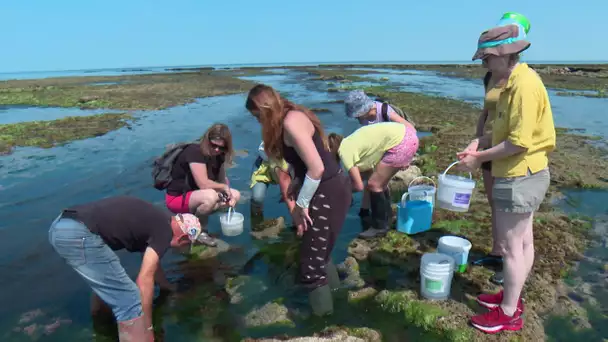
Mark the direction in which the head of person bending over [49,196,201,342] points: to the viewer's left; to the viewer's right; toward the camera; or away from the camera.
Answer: to the viewer's right

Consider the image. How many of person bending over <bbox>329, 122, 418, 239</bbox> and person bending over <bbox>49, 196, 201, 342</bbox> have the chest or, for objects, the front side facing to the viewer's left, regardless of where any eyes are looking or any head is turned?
1

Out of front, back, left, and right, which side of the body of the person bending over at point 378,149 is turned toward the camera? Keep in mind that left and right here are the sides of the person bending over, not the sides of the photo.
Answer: left

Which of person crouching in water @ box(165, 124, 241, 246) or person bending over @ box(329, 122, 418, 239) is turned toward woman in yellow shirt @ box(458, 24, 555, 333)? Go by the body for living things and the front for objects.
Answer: the person crouching in water

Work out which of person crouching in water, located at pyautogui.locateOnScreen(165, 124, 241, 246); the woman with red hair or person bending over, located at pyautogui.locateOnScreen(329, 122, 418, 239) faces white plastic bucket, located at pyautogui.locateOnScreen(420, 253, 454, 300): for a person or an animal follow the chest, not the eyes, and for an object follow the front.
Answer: the person crouching in water

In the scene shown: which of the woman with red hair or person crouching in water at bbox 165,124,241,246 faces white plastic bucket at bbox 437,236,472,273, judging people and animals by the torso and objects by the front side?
the person crouching in water

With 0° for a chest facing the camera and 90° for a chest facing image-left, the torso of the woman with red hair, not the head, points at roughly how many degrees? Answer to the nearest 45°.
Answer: approximately 90°

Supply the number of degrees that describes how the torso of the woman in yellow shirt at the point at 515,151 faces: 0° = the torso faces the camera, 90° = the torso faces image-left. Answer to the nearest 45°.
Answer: approximately 90°

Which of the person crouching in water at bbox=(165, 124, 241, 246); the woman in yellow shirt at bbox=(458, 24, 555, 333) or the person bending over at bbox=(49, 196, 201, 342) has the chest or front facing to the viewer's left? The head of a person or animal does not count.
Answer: the woman in yellow shirt

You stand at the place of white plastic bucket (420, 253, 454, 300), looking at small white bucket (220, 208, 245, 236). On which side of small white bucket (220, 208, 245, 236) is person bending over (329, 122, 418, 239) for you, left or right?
right

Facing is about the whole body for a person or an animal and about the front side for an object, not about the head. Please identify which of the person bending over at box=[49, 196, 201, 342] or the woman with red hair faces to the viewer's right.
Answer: the person bending over
